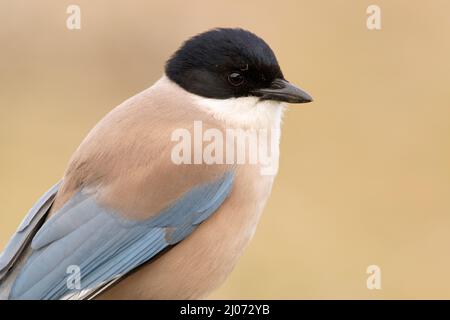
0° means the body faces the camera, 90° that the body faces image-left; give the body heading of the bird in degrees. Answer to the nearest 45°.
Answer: approximately 270°
